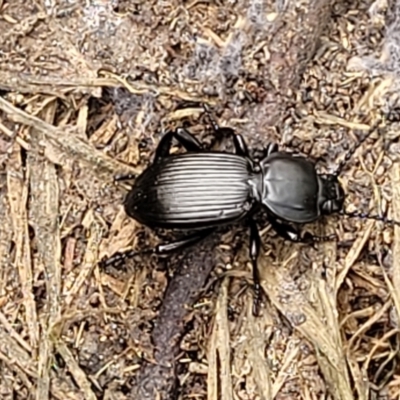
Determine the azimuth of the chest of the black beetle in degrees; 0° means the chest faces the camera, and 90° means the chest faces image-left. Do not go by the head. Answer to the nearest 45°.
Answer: approximately 270°
